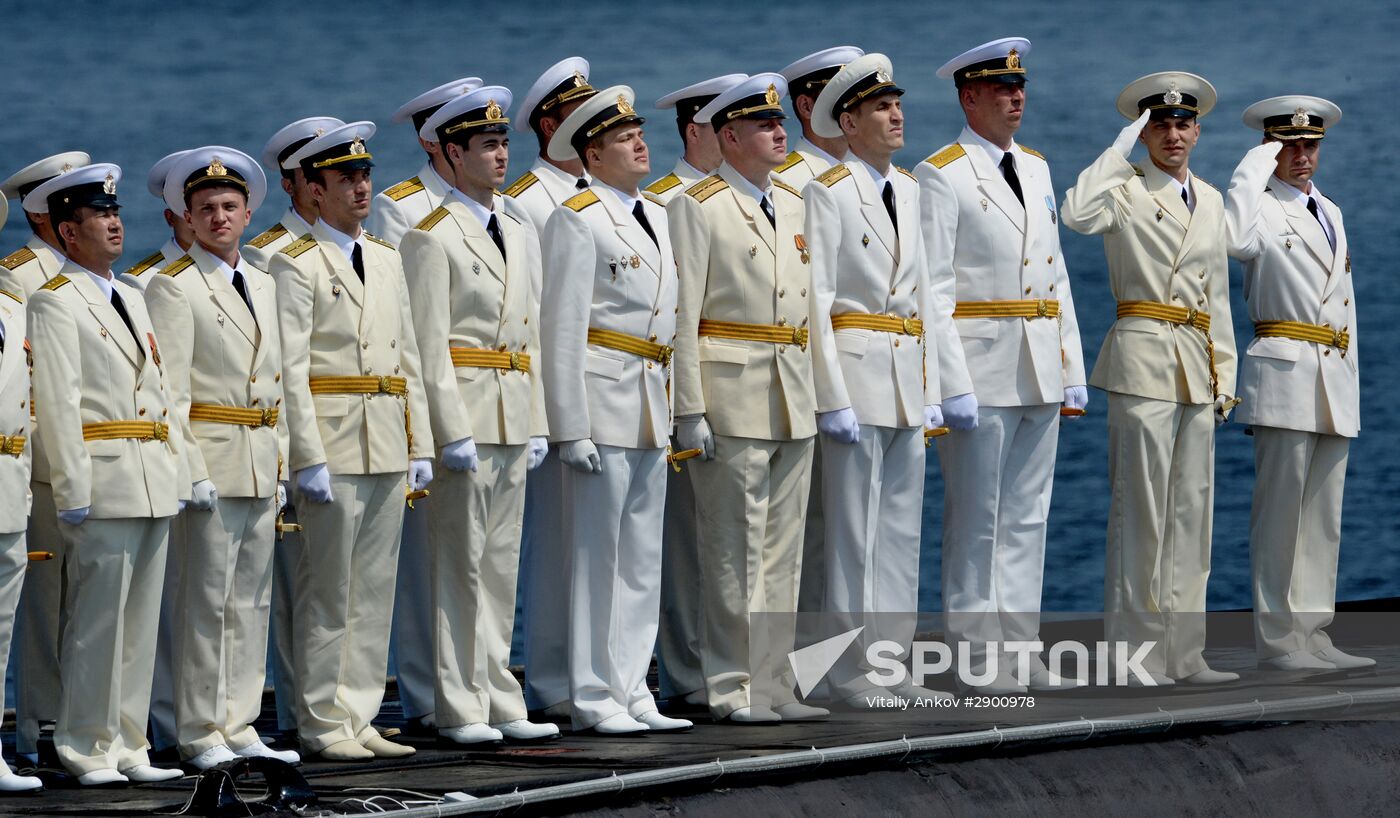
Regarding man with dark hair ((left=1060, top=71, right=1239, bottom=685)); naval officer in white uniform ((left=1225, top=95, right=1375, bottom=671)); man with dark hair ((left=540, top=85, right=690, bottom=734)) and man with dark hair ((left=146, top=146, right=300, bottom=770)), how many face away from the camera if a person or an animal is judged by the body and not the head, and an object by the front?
0

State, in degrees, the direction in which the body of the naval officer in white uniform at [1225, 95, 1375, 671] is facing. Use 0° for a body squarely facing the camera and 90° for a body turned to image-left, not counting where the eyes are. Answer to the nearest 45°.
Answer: approximately 315°

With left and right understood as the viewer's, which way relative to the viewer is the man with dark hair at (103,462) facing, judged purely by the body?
facing the viewer and to the right of the viewer

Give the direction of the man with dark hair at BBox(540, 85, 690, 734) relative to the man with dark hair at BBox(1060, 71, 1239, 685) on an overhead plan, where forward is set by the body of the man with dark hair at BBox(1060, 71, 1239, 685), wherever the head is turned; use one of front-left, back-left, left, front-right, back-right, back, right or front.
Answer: right

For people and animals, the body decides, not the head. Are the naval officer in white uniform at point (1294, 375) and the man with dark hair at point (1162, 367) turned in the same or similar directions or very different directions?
same or similar directions

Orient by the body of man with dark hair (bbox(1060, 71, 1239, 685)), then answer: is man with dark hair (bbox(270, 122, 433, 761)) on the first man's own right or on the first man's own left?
on the first man's own right

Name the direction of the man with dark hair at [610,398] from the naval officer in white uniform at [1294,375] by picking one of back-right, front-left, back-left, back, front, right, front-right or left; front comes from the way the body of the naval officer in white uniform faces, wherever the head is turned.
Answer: right

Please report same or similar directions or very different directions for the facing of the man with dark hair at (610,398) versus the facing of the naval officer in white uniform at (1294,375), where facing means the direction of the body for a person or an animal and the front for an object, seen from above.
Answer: same or similar directions

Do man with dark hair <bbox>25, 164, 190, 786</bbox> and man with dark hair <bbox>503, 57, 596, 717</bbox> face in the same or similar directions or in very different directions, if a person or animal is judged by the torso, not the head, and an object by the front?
same or similar directions

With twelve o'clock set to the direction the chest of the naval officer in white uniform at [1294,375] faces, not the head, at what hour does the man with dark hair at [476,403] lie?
The man with dark hair is roughly at 3 o'clock from the naval officer in white uniform.

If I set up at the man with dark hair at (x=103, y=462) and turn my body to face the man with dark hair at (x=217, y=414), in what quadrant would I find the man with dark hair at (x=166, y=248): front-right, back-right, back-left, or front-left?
front-left

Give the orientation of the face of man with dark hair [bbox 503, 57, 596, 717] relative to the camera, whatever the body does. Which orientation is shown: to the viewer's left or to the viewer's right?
to the viewer's right

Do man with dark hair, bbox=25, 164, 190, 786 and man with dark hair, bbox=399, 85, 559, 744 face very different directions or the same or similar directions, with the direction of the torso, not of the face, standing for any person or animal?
same or similar directions

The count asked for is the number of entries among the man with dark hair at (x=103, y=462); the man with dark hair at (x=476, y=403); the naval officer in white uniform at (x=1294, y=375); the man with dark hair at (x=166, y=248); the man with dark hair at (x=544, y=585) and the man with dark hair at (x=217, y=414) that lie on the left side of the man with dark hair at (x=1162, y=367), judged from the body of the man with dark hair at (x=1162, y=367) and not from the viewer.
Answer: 1
